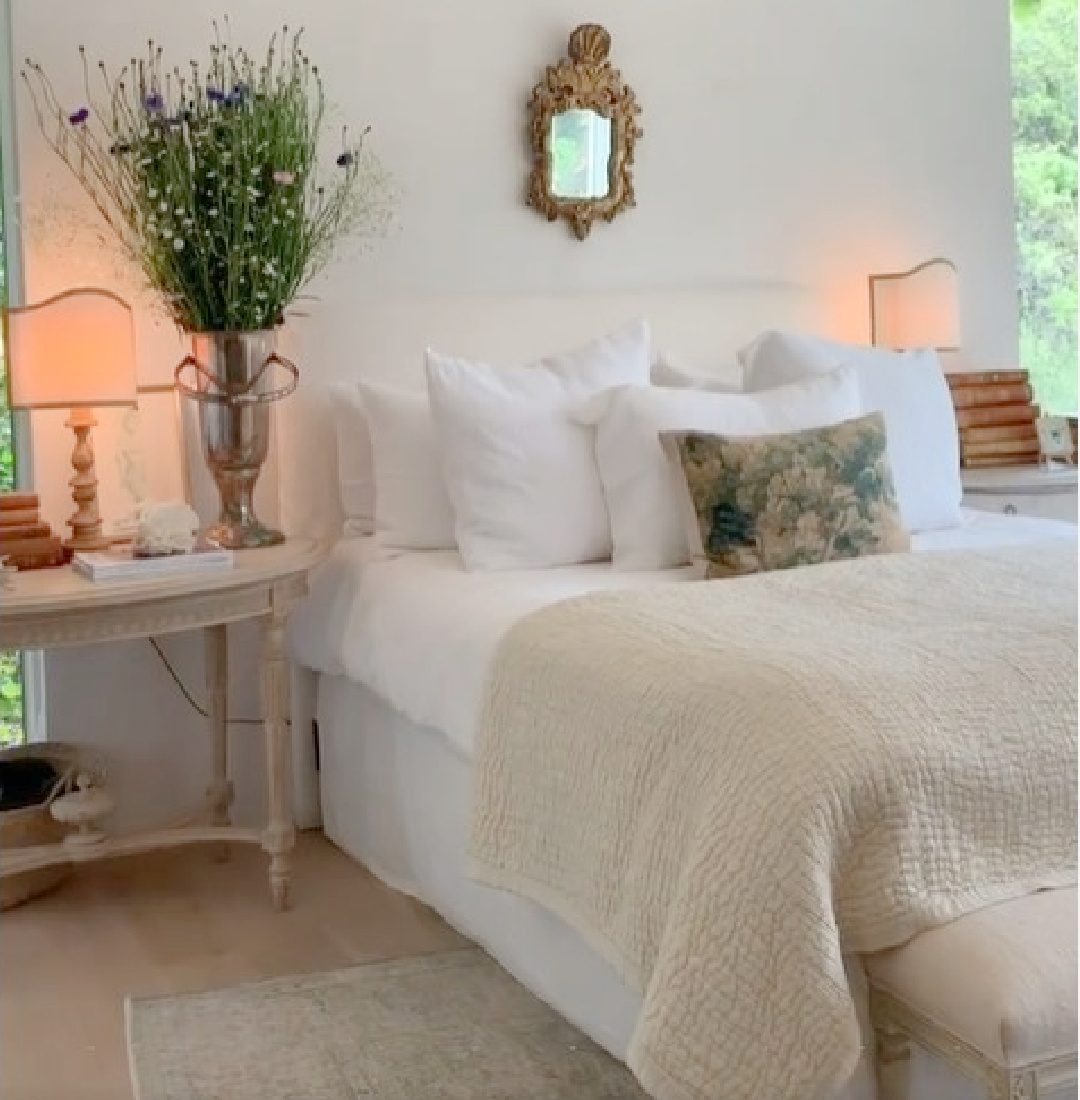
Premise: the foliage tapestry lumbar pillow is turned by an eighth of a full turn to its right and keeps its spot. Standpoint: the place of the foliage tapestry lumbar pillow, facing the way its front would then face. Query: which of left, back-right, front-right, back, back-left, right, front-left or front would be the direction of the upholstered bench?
front

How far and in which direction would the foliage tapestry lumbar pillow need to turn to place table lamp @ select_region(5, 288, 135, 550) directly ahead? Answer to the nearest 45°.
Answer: approximately 135° to its right

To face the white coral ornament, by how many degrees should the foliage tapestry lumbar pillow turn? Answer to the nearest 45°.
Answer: approximately 135° to its right

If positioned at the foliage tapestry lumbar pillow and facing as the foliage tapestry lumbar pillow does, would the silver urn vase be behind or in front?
behind

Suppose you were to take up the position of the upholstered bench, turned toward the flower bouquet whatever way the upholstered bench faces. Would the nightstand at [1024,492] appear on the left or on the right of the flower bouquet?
right

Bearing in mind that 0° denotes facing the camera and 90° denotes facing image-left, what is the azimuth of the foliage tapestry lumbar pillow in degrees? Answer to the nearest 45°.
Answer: approximately 315°

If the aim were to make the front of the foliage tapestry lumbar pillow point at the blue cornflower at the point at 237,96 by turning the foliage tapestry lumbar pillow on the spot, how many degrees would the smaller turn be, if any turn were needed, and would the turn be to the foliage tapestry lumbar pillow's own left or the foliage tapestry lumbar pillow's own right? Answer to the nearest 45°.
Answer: approximately 135° to the foliage tapestry lumbar pillow's own right
